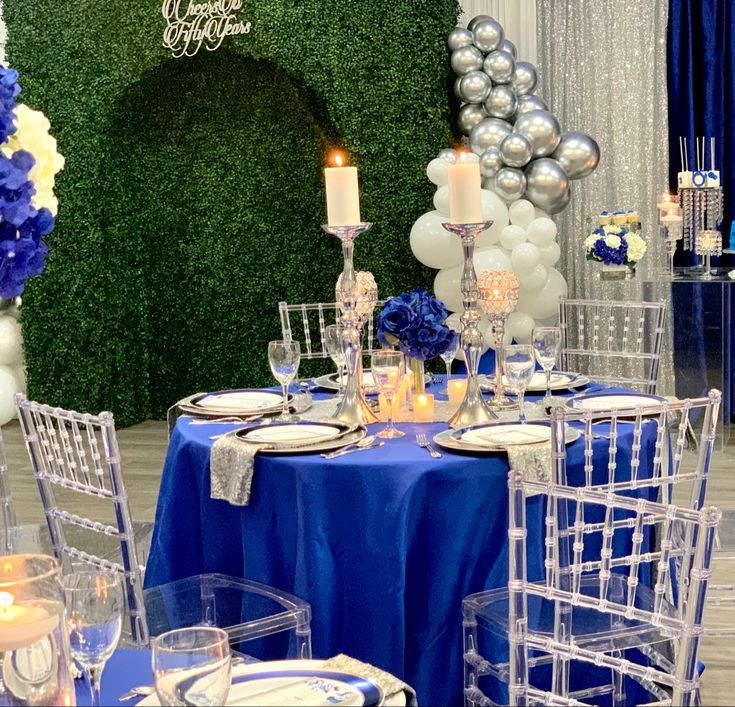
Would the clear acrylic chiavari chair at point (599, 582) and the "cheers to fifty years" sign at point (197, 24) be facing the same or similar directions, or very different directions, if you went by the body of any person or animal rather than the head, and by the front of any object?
very different directions

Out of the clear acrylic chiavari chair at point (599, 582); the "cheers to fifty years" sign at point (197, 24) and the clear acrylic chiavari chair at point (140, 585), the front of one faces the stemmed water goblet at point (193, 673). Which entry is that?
the "cheers to fifty years" sign

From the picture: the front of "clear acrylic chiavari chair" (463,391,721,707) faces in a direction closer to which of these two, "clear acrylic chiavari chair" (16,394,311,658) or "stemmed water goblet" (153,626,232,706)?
the clear acrylic chiavari chair

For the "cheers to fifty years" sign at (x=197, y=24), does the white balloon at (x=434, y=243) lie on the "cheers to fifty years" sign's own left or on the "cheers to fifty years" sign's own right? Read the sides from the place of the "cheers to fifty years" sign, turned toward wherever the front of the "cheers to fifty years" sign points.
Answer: on the "cheers to fifty years" sign's own left

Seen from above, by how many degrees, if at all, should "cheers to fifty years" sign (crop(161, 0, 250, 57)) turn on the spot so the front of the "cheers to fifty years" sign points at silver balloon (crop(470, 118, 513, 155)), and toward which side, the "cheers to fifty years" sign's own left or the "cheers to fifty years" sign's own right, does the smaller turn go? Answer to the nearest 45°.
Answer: approximately 45° to the "cheers to fifty years" sign's own left

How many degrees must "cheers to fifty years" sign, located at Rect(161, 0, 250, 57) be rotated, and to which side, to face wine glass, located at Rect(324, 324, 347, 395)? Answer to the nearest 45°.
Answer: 0° — it already faces it

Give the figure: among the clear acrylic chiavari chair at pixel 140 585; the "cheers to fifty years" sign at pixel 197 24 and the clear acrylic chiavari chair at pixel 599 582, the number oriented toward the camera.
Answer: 1

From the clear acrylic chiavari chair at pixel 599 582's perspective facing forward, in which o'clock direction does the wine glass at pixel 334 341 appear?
The wine glass is roughly at 12 o'clock from the clear acrylic chiavari chair.

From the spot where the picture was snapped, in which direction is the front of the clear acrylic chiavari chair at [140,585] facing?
facing away from the viewer and to the right of the viewer

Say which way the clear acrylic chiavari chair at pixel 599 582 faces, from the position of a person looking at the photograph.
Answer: facing away from the viewer and to the left of the viewer

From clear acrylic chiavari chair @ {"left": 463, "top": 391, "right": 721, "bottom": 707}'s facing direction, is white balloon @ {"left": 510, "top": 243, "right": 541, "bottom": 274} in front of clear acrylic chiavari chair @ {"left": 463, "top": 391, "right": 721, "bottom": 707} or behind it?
in front

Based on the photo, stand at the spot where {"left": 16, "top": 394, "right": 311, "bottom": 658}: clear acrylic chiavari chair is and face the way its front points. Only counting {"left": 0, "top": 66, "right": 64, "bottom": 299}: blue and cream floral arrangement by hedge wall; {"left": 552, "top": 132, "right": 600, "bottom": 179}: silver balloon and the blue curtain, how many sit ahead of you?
2

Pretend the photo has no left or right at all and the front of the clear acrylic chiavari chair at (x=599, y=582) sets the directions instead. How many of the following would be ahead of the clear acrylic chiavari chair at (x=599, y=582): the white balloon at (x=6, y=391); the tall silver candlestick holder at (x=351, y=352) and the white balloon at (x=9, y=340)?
3

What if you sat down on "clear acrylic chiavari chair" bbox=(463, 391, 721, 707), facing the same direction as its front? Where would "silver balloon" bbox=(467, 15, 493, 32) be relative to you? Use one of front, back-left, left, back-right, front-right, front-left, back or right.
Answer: front-right

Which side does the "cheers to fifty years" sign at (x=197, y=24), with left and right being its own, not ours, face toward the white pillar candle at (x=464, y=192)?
front
